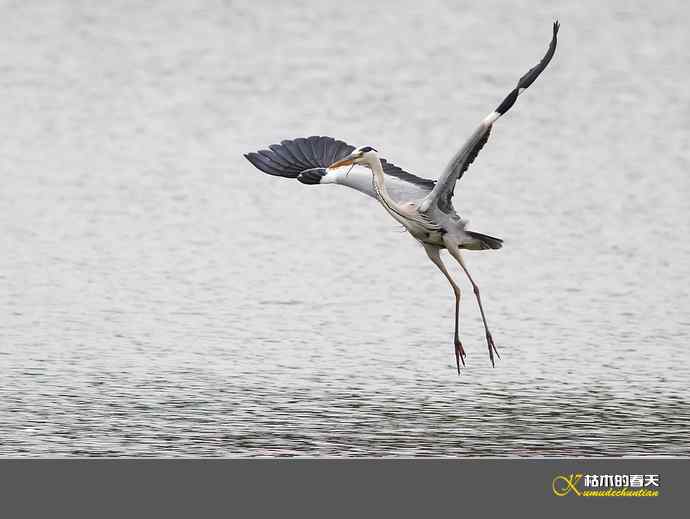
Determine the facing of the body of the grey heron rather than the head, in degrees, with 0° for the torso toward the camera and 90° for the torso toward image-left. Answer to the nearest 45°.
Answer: approximately 45°
